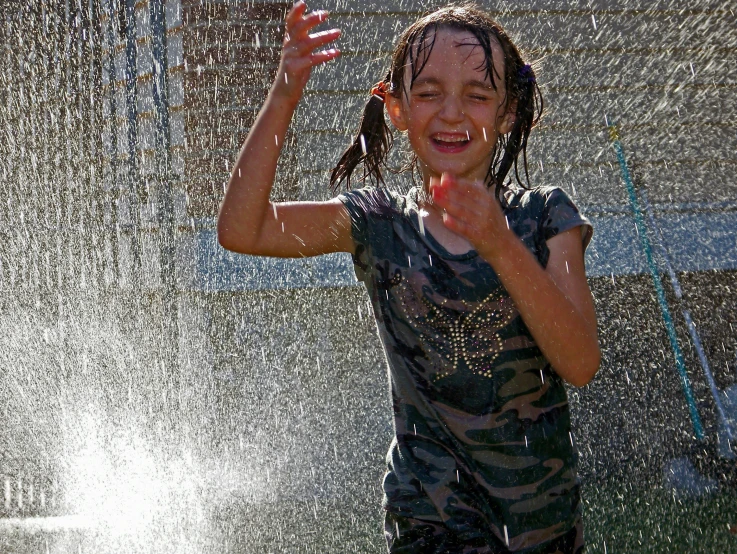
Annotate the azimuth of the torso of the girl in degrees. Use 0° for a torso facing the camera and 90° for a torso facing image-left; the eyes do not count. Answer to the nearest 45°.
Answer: approximately 0°
